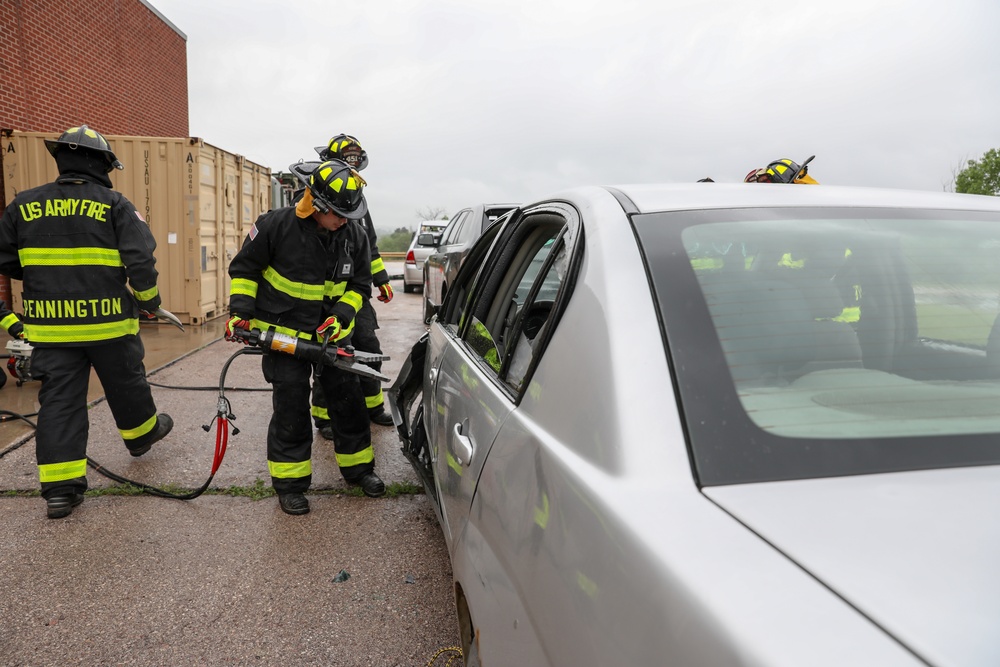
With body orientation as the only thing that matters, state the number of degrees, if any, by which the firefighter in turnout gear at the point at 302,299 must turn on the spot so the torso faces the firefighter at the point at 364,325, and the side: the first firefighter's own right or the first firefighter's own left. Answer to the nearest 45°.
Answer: approximately 135° to the first firefighter's own left

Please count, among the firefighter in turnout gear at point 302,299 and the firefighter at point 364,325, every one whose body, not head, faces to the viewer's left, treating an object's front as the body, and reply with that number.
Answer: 0

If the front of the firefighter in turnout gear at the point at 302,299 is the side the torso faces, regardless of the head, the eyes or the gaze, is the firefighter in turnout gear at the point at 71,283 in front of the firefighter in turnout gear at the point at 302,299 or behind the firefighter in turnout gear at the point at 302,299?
behind

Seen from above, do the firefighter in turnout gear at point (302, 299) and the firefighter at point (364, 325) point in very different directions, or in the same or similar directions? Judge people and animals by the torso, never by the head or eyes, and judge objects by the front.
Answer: same or similar directions

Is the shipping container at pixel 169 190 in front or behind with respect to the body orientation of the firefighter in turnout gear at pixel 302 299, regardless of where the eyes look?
behind

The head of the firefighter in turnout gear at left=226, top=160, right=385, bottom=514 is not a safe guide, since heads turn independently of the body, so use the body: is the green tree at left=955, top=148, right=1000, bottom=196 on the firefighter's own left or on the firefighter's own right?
on the firefighter's own left

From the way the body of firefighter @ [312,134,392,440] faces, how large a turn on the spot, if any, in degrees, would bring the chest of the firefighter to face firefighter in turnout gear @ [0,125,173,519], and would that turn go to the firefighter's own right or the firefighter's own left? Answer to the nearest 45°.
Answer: approximately 90° to the firefighter's own right

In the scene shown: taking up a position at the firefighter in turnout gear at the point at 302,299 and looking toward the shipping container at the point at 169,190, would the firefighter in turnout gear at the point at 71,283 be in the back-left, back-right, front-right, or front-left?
front-left

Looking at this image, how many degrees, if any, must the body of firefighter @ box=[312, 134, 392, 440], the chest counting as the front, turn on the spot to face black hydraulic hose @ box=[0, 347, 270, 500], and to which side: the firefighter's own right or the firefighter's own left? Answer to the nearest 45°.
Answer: approximately 90° to the firefighter's own right
